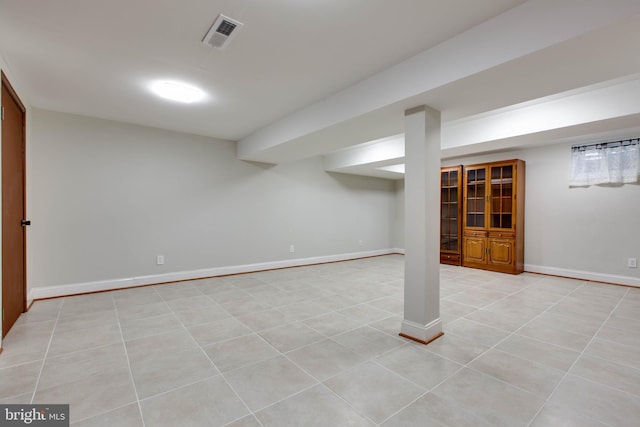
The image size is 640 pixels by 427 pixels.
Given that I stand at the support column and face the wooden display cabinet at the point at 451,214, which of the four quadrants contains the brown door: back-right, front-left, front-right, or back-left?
back-left

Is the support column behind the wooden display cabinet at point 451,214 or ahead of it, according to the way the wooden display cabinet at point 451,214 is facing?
ahead

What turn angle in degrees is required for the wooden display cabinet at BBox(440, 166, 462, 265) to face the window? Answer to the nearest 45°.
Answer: approximately 135° to its left

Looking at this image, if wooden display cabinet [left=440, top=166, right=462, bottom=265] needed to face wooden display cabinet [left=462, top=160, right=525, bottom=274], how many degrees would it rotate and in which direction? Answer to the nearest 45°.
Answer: approximately 90° to its left

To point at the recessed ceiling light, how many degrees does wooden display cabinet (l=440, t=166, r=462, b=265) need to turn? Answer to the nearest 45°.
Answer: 0° — it already faces it

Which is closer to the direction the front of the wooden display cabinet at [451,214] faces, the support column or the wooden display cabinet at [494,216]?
the support column

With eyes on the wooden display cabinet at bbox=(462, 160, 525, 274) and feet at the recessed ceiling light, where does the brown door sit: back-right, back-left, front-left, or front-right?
back-left

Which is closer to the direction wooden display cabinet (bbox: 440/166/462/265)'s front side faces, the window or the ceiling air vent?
the ceiling air vent

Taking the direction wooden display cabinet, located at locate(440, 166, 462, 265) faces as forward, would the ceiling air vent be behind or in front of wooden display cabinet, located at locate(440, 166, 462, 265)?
in front

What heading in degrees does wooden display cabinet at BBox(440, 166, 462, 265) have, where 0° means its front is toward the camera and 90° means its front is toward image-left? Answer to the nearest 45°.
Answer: approximately 45°
